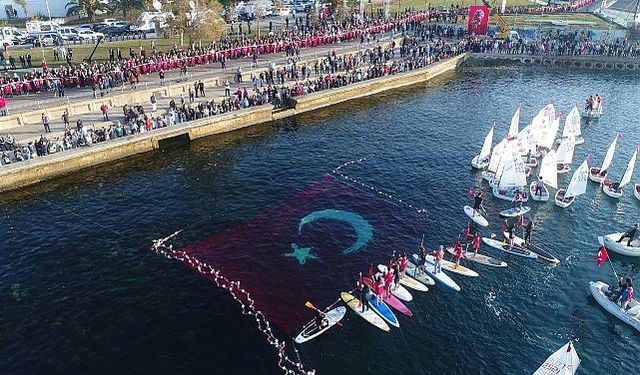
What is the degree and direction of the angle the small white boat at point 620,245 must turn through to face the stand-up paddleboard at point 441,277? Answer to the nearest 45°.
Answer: approximately 45° to its left

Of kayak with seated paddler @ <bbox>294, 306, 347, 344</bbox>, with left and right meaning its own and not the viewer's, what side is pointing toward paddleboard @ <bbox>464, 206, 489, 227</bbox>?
back

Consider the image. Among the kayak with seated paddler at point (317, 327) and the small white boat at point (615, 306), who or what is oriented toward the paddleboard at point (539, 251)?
the small white boat

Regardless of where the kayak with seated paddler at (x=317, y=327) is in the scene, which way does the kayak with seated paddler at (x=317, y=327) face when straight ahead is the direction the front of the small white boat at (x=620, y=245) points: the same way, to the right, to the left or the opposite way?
to the left

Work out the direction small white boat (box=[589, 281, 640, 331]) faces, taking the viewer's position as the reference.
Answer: facing away from the viewer and to the left of the viewer

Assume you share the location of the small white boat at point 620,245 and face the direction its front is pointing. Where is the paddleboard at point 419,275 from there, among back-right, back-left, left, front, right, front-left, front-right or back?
front-left

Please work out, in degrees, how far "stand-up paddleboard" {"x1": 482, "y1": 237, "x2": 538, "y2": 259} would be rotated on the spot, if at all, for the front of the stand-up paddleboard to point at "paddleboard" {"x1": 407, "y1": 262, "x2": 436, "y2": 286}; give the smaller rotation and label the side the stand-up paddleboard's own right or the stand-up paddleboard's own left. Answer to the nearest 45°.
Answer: approximately 90° to the stand-up paddleboard's own left

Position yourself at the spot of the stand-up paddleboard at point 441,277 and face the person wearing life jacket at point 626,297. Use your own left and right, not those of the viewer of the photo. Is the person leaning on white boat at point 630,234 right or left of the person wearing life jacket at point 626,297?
left

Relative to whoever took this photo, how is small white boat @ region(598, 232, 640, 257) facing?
facing to the left of the viewer

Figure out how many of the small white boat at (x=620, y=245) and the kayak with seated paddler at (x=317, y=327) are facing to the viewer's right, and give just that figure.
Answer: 0

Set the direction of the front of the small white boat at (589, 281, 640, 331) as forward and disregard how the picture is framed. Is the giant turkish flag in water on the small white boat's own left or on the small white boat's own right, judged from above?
on the small white boat's own left

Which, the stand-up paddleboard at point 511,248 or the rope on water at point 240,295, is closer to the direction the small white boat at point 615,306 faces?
the stand-up paddleboard

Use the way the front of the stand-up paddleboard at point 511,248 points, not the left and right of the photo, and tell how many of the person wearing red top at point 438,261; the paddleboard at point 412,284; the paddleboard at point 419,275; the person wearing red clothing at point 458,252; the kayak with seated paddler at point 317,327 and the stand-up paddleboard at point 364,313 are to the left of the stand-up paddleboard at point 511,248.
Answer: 6

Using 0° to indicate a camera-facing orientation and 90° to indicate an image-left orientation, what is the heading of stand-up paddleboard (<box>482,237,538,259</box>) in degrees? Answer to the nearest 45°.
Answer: approximately 135°

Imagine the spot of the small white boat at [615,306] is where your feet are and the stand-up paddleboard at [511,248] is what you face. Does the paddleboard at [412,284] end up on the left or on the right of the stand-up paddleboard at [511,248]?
left

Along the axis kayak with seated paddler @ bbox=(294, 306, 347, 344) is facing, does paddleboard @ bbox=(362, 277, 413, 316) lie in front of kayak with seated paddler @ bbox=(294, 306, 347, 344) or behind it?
behind

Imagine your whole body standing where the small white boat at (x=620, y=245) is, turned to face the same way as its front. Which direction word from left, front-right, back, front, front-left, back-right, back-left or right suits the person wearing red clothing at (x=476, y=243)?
front-left

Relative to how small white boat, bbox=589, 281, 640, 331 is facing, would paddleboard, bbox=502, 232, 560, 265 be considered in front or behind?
in front
